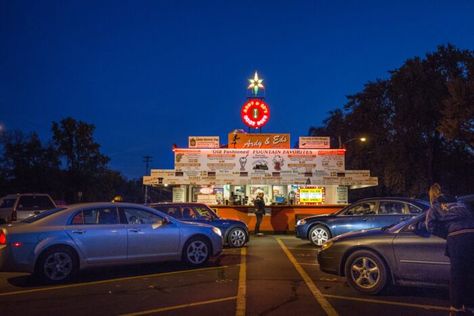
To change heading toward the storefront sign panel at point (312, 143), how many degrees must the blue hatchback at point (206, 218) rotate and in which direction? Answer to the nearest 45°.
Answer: approximately 45° to its left

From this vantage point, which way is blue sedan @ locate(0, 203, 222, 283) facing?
to the viewer's right

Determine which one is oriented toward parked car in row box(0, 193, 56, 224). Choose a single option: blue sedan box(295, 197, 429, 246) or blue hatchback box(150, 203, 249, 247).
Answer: blue sedan box(295, 197, 429, 246)

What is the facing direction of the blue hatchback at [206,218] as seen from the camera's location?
facing to the right of the viewer

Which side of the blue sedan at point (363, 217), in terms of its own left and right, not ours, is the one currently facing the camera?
left

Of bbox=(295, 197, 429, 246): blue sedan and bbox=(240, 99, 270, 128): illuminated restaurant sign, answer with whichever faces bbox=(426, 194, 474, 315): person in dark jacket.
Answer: the illuminated restaurant sign

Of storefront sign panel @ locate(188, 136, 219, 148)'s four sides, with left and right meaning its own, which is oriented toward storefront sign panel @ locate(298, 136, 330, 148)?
left

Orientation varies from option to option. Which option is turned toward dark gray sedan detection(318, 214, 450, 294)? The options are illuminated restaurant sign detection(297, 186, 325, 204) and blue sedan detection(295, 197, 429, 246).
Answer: the illuminated restaurant sign

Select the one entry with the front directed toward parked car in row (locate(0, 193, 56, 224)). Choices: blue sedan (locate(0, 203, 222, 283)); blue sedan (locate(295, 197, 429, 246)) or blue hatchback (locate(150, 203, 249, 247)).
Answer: blue sedan (locate(295, 197, 429, 246))

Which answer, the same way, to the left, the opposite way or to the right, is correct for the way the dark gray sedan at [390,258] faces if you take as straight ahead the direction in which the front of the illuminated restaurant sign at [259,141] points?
to the right

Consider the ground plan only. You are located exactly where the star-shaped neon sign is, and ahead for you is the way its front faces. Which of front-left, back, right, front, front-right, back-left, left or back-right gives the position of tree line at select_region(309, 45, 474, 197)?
back-left

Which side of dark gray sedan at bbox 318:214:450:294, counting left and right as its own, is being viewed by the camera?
left

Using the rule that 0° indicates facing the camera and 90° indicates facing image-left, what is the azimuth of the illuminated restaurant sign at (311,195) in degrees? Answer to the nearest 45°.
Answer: approximately 0°
